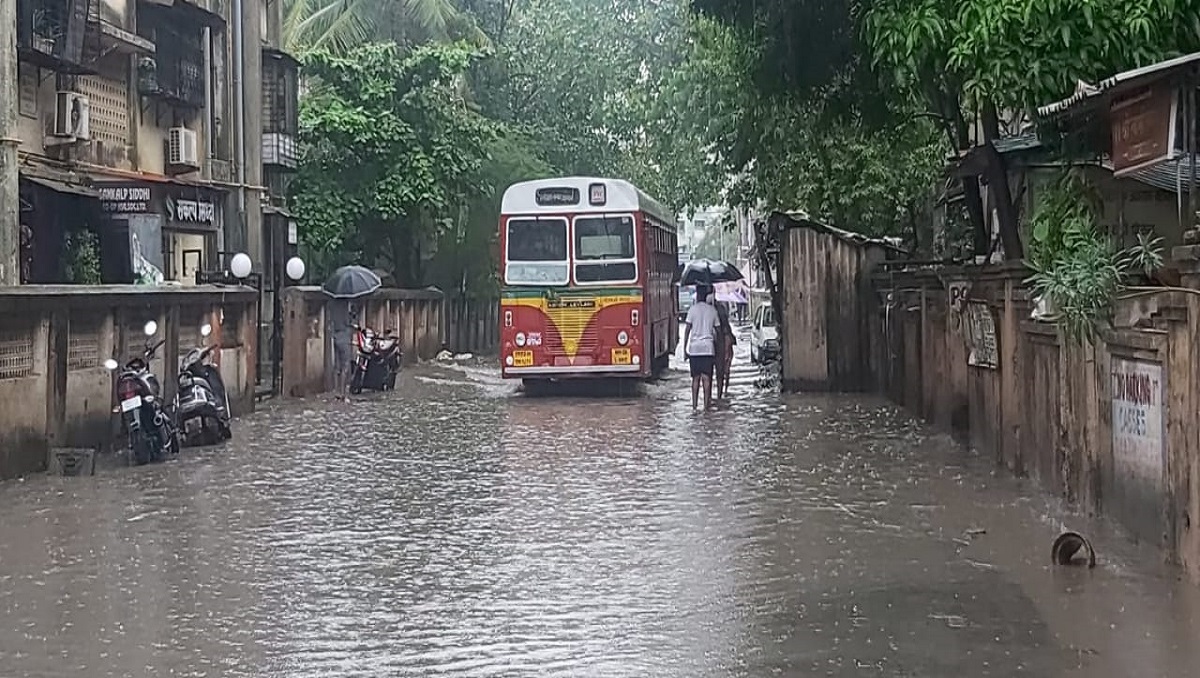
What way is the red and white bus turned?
toward the camera

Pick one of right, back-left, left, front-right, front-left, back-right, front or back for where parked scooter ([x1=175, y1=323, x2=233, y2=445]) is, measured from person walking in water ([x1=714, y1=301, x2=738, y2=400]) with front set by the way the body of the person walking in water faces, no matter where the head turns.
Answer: back-left

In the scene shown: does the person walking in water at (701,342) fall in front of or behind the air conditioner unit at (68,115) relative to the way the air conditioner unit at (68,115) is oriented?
in front

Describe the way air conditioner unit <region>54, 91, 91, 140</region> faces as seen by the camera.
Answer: facing the viewer and to the right of the viewer

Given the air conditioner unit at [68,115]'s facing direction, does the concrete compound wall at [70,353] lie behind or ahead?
ahead

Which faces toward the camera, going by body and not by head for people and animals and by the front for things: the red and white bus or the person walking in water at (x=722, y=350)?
the red and white bus

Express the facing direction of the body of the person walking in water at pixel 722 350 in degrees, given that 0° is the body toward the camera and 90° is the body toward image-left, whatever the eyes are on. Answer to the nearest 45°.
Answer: approximately 180°

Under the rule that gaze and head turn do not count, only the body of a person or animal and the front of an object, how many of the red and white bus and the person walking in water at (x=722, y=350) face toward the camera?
1

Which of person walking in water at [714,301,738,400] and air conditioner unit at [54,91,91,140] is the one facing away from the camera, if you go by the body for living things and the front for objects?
the person walking in water
